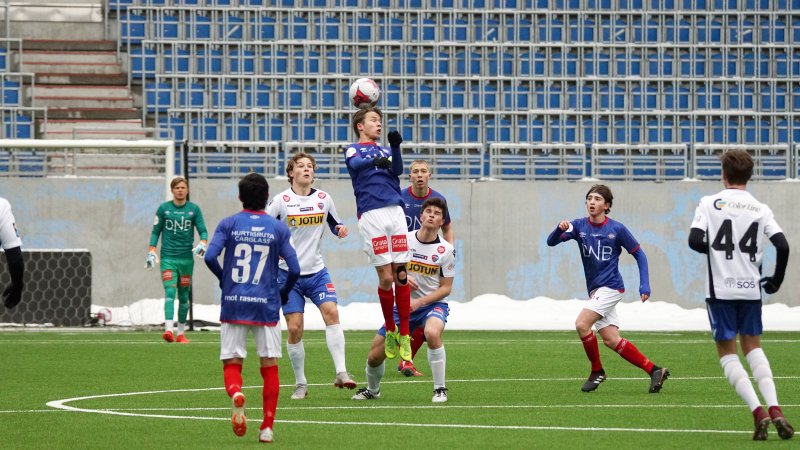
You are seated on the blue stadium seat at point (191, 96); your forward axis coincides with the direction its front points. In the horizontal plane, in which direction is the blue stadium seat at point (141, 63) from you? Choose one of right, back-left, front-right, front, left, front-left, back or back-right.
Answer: back-right

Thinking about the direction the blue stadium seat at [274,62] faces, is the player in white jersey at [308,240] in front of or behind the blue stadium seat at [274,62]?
in front

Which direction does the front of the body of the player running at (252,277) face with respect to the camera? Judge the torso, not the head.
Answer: away from the camera

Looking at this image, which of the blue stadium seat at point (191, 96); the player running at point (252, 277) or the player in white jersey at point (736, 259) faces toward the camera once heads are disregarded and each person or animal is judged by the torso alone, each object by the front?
the blue stadium seat

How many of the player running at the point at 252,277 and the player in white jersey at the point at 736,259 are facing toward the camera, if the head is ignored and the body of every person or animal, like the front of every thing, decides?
0

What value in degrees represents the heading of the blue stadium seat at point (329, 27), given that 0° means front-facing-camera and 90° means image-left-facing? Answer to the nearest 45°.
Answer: approximately 0°

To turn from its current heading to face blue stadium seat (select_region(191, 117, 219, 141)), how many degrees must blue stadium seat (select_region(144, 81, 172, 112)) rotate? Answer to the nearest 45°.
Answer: approximately 45° to its left

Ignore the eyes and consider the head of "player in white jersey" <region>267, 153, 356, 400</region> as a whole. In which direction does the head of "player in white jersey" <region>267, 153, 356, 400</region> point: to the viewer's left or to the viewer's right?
to the viewer's right

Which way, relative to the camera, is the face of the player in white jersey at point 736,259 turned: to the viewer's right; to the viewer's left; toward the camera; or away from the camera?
away from the camera

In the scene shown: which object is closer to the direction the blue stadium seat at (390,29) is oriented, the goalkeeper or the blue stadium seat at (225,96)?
the goalkeeper

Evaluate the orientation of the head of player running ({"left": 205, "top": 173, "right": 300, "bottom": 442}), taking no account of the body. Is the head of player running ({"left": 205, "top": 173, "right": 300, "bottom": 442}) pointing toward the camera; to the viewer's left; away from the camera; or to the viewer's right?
away from the camera

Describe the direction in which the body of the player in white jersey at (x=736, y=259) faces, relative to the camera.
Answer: away from the camera
